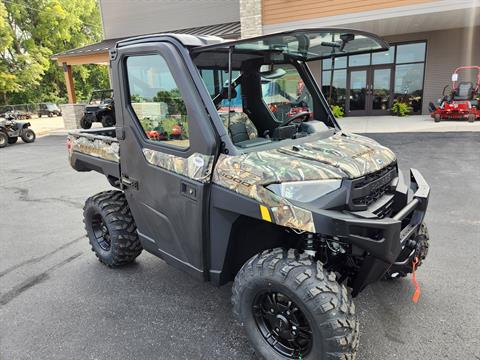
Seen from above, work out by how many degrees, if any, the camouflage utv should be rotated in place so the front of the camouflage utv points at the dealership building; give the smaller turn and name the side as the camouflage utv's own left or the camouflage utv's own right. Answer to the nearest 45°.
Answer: approximately 135° to the camouflage utv's own left

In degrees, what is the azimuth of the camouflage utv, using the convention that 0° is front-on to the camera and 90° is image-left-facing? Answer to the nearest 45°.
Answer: approximately 315°

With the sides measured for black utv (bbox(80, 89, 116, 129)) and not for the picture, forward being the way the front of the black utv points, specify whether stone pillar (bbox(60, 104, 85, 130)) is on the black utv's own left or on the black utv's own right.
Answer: on the black utv's own right

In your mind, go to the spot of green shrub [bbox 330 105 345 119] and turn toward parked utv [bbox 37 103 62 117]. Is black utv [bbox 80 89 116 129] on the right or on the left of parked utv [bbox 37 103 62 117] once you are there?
left

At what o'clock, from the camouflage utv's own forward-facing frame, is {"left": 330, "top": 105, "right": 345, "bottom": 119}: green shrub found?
The green shrub is roughly at 8 o'clock from the camouflage utv.

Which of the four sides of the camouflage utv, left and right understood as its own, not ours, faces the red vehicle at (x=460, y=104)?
left

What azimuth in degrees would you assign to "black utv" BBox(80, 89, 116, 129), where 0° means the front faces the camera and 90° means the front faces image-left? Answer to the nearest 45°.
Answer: approximately 45°

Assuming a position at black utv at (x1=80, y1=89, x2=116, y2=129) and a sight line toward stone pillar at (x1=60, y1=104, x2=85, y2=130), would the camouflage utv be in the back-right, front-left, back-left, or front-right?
back-left

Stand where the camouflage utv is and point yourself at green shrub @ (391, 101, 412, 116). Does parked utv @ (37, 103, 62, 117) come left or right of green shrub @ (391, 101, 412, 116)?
left

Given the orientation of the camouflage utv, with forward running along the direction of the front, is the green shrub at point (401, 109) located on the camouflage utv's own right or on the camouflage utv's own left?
on the camouflage utv's own left
